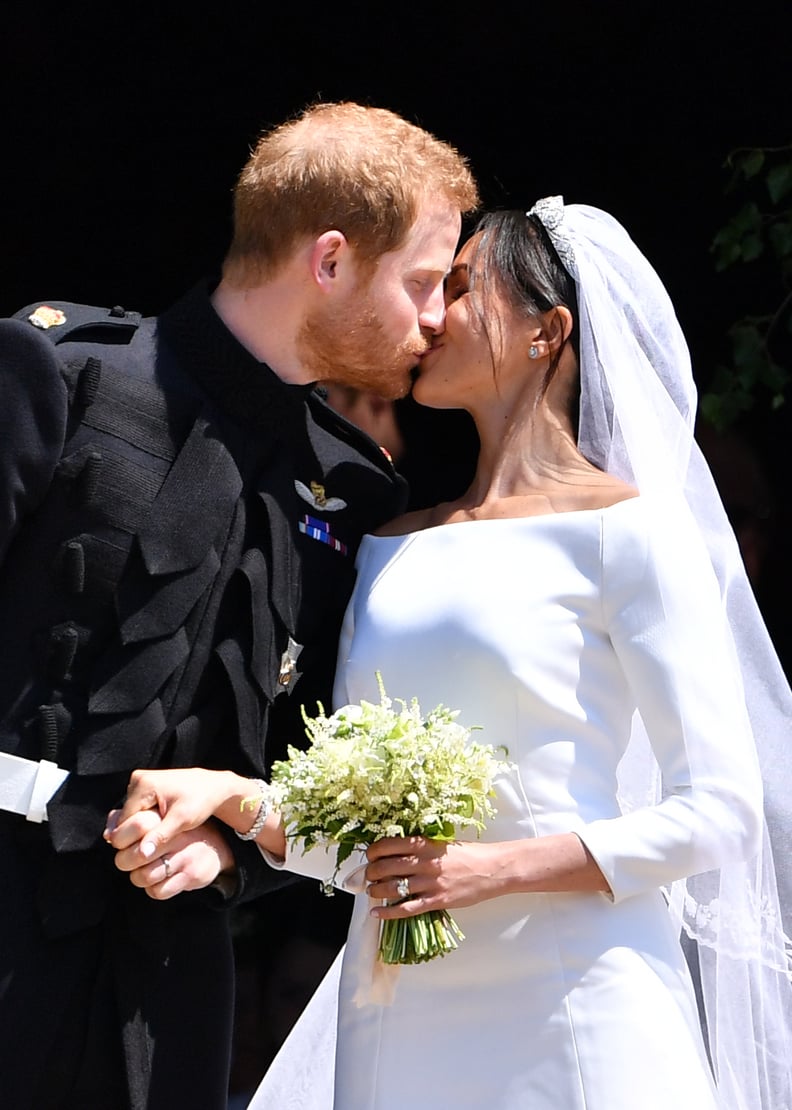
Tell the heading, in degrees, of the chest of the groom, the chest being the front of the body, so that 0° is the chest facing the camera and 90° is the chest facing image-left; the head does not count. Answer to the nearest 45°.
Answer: approximately 315°

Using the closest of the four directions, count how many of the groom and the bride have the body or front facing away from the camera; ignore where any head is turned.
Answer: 0

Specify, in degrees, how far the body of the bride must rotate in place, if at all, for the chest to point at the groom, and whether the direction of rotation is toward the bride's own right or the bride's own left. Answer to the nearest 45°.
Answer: approximately 45° to the bride's own right

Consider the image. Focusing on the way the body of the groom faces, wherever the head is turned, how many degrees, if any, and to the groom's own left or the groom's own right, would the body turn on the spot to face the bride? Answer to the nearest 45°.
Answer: approximately 45° to the groom's own left

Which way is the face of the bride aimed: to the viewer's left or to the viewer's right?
to the viewer's left

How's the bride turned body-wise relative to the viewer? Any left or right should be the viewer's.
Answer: facing the viewer and to the left of the viewer

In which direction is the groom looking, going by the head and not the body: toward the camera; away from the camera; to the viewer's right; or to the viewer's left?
to the viewer's right
